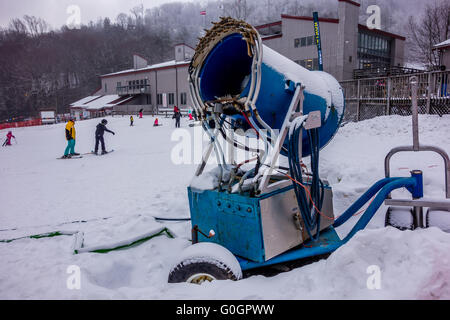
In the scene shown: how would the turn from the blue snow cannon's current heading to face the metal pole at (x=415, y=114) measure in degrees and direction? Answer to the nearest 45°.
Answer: approximately 135° to its left

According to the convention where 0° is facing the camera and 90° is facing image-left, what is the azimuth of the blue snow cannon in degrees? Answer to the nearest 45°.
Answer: approximately 45°

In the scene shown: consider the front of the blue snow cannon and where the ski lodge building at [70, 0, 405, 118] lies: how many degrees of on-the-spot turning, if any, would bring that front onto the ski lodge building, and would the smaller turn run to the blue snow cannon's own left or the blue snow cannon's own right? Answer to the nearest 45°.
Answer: approximately 135° to the blue snow cannon's own right

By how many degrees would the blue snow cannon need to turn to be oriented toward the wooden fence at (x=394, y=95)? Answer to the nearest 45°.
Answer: approximately 135° to its right
